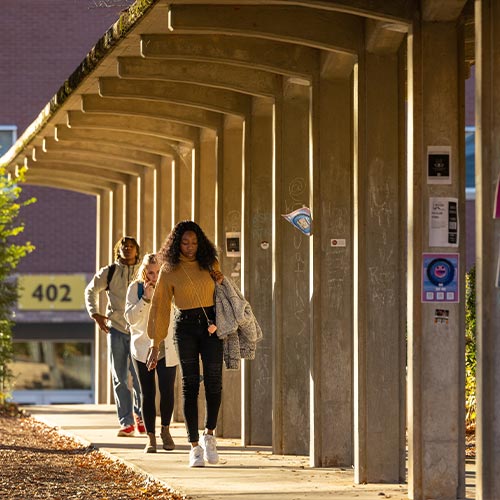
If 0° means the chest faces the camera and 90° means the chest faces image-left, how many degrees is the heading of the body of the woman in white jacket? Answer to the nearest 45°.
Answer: approximately 0°

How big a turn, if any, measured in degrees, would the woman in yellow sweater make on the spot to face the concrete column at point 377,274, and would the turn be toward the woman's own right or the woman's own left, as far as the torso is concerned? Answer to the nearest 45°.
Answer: approximately 45° to the woman's own left

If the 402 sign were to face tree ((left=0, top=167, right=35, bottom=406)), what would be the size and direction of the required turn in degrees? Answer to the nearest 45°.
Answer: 0° — it already faces it

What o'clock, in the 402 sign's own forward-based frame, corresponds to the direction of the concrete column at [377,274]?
The concrete column is roughly at 12 o'clock from the 402 sign.

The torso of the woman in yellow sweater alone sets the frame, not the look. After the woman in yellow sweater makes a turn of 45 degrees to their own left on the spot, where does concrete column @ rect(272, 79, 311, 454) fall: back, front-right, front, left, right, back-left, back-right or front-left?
left

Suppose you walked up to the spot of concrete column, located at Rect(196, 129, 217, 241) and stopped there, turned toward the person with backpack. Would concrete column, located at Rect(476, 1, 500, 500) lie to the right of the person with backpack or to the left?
left

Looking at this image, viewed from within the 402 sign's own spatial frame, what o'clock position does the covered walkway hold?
The covered walkway is roughly at 12 o'clock from the 402 sign.

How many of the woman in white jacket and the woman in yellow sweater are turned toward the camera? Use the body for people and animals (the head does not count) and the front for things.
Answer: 2

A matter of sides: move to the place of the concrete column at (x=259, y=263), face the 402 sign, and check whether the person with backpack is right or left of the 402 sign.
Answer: left
